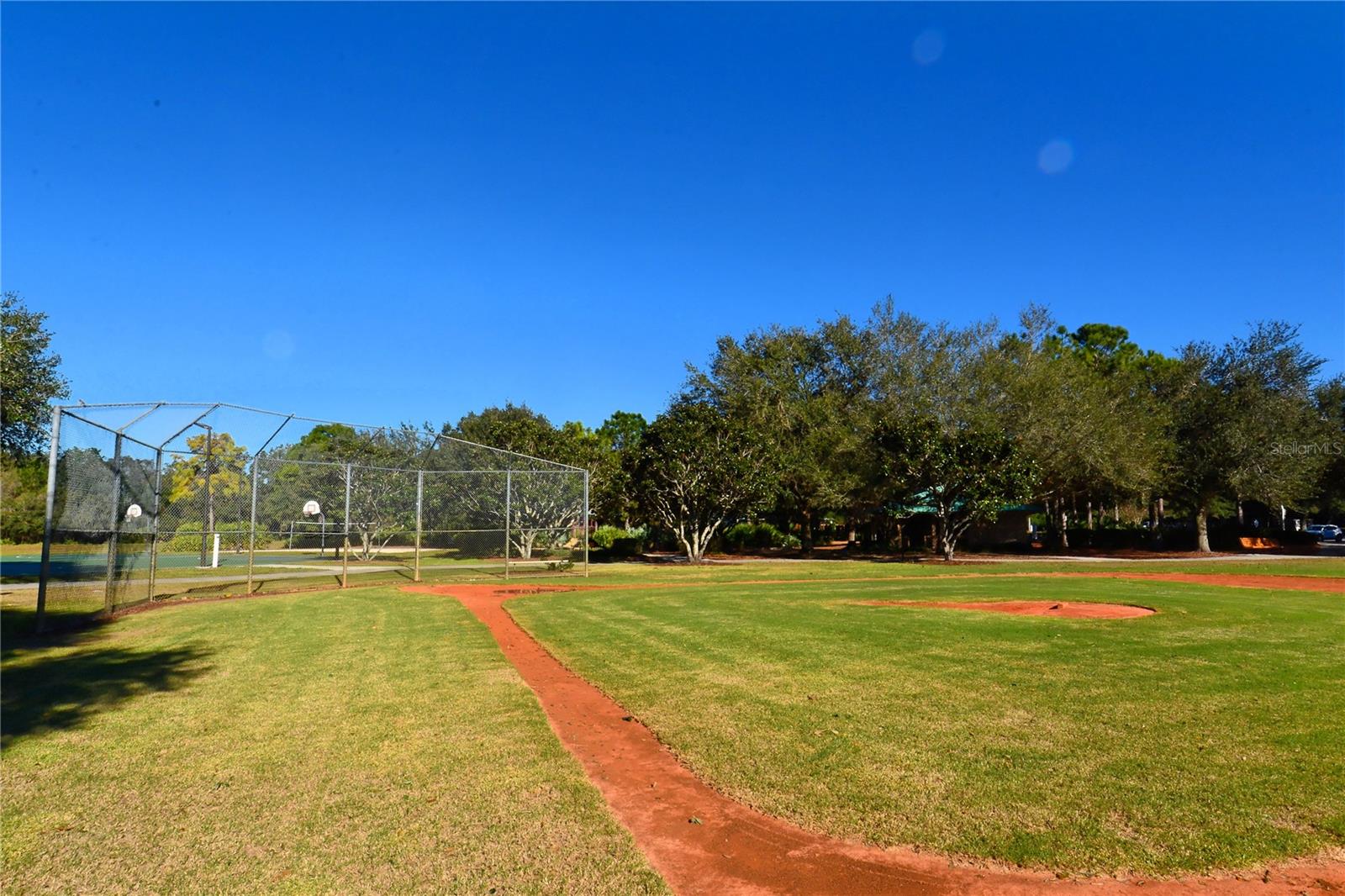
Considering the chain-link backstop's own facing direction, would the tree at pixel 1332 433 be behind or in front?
in front

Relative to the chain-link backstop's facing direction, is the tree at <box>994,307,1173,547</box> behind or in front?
in front

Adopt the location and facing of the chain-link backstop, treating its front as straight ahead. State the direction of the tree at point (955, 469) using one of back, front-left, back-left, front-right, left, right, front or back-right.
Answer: front-left

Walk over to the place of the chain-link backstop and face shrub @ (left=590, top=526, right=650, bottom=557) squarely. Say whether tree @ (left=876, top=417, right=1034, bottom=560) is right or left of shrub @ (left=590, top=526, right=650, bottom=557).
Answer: right

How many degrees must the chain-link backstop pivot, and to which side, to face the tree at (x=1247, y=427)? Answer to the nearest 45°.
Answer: approximately 45° to its left

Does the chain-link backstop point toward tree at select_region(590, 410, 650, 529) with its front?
no

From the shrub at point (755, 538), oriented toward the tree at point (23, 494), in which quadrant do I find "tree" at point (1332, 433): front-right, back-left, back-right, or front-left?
back-left

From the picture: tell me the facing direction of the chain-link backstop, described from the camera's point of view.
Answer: facing the viewer and to the right of the viewer
